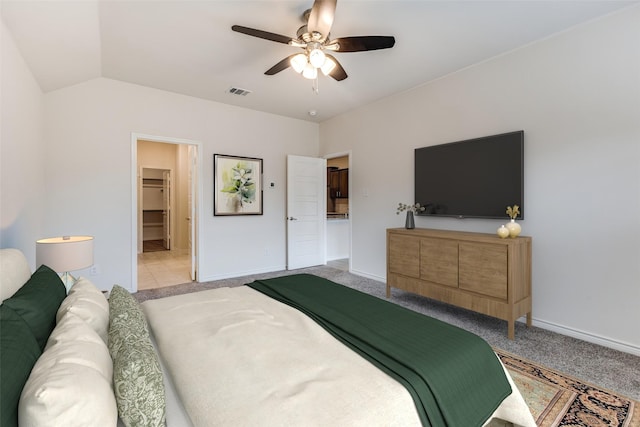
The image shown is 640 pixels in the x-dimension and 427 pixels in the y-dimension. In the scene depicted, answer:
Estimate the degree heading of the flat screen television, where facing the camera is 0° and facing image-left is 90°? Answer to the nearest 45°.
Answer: approximately 45°

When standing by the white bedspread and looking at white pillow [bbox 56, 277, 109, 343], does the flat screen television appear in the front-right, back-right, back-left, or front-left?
back-right

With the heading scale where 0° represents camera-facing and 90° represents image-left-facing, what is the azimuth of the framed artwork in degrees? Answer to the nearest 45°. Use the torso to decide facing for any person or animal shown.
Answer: approximately 315°

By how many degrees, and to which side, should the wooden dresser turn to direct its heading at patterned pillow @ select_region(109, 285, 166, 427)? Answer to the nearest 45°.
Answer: approximately 45° to its left

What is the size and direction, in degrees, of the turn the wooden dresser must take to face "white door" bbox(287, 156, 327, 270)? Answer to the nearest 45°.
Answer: approximately 90° to its right

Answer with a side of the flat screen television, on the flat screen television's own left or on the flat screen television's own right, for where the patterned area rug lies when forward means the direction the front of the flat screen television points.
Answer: on the flat screen television's own left

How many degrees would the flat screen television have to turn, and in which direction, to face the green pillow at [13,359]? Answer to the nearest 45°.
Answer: approximately 45° to its left

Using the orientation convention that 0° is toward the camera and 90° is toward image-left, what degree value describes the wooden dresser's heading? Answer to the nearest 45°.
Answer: approximately 45°
